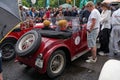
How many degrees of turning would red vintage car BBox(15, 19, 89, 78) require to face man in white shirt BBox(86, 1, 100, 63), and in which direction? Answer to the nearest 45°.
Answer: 0° — it already faces them

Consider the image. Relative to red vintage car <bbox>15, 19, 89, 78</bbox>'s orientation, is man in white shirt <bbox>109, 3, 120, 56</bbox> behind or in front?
in front

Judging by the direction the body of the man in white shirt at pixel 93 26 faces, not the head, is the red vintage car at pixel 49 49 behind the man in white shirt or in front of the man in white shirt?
in front

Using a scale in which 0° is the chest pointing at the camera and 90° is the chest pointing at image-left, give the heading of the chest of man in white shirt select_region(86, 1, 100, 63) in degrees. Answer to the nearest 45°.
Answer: approximately 90°

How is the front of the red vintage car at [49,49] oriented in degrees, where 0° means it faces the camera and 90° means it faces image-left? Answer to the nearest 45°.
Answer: approximately 225°

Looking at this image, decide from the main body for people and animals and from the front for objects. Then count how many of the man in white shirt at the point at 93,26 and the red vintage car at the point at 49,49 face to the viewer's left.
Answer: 1
